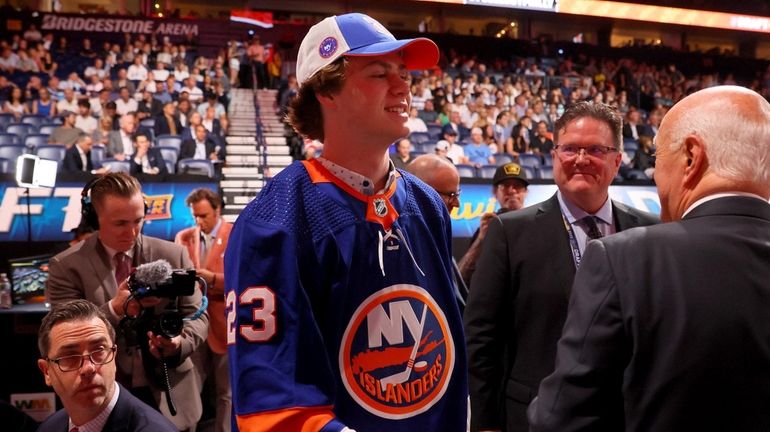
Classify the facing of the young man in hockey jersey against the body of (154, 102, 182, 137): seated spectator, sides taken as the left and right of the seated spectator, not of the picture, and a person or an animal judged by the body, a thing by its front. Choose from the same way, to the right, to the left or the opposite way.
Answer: the same way

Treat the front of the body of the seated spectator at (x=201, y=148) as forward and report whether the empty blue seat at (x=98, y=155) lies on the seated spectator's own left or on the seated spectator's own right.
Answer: on the seated spectator's own right

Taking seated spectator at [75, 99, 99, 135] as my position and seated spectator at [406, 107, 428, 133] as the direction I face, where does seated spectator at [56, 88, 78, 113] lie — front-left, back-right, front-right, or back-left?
back-left

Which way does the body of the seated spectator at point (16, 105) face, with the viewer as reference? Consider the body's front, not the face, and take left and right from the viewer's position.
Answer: facing the viewer

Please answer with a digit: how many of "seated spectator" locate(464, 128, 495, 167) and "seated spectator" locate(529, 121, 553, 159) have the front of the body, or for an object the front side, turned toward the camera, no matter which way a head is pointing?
2

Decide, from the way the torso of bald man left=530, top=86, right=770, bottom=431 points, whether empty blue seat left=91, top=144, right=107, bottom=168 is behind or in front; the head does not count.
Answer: in front

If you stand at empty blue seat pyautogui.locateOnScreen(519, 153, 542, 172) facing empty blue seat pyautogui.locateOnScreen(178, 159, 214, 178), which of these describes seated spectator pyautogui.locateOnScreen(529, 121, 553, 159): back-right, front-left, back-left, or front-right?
back-right

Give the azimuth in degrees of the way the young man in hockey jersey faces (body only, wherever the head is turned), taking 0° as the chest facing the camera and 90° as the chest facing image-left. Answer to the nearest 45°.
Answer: approximately 315°

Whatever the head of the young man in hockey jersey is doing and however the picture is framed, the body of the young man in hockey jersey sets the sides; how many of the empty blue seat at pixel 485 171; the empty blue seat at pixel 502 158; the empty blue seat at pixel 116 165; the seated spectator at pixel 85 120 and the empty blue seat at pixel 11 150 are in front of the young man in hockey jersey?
0

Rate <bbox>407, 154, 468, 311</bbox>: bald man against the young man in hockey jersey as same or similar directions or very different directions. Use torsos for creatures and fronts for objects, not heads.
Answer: same or similar directions

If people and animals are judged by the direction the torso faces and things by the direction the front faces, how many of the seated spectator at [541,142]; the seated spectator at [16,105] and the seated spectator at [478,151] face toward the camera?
3

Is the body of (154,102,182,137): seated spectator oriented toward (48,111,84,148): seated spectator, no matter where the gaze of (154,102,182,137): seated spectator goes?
no

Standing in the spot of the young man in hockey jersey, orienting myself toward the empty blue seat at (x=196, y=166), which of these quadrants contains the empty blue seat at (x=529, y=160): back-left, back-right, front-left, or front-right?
front-right

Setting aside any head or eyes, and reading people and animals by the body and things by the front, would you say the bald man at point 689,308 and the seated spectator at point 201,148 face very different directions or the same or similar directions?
very different directions

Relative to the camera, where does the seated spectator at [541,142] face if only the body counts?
toward the camera

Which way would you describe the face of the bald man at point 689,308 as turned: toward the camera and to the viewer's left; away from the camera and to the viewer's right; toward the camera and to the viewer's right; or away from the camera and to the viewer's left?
away from the camera and to the viewer's left

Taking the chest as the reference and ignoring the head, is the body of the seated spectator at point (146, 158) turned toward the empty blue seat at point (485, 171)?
no

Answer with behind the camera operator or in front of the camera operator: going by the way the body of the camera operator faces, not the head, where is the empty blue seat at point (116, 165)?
behind

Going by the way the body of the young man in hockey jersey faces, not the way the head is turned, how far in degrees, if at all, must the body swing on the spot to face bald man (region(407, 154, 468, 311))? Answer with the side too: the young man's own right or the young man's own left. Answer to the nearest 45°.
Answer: approximately 135° to the young man's own left

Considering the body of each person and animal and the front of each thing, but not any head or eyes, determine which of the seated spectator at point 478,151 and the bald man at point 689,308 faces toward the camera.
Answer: the seated spectator

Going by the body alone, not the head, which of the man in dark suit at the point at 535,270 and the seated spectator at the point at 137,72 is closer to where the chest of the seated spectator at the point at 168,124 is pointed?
the man in dark suit

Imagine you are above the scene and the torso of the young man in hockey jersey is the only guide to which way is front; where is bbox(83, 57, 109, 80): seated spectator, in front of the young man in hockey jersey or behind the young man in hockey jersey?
behind

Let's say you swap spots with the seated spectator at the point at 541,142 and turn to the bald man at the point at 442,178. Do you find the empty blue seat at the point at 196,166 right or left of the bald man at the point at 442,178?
right

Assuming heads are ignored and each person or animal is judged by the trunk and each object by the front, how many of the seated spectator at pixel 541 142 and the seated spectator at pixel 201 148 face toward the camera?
2
